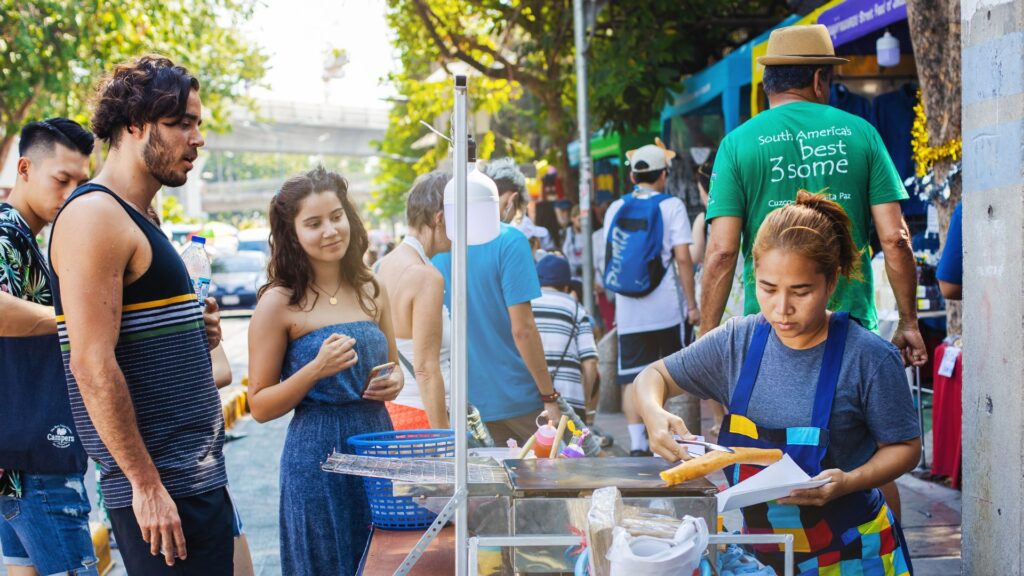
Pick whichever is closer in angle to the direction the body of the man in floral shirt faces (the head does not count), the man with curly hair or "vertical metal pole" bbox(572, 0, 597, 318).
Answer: the man with curly hair

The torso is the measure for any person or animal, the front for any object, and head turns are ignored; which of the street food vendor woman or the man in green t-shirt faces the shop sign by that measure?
the man in green t-shirt

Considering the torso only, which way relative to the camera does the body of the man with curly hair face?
to the viewer's right

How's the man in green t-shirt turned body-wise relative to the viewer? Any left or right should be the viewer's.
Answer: facing away from the viewer

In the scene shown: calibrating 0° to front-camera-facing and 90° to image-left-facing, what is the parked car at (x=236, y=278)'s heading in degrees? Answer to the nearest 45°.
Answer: approximately 0°

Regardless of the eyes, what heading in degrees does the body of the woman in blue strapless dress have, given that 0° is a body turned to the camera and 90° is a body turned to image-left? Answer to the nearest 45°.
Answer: approximately 315°

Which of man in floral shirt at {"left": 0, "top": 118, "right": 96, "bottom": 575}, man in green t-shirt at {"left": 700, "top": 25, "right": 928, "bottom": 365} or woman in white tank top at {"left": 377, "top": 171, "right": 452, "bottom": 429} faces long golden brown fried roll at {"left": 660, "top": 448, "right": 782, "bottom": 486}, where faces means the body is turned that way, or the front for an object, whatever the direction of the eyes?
the man in floral shirt

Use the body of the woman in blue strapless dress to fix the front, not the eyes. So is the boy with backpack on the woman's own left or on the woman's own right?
on the woman's own left

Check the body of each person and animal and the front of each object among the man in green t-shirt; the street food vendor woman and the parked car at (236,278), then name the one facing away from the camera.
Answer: the man in green t-shirt

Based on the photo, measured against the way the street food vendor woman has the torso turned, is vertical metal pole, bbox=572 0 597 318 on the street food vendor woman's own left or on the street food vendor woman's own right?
on the street food vendor woman's own right
